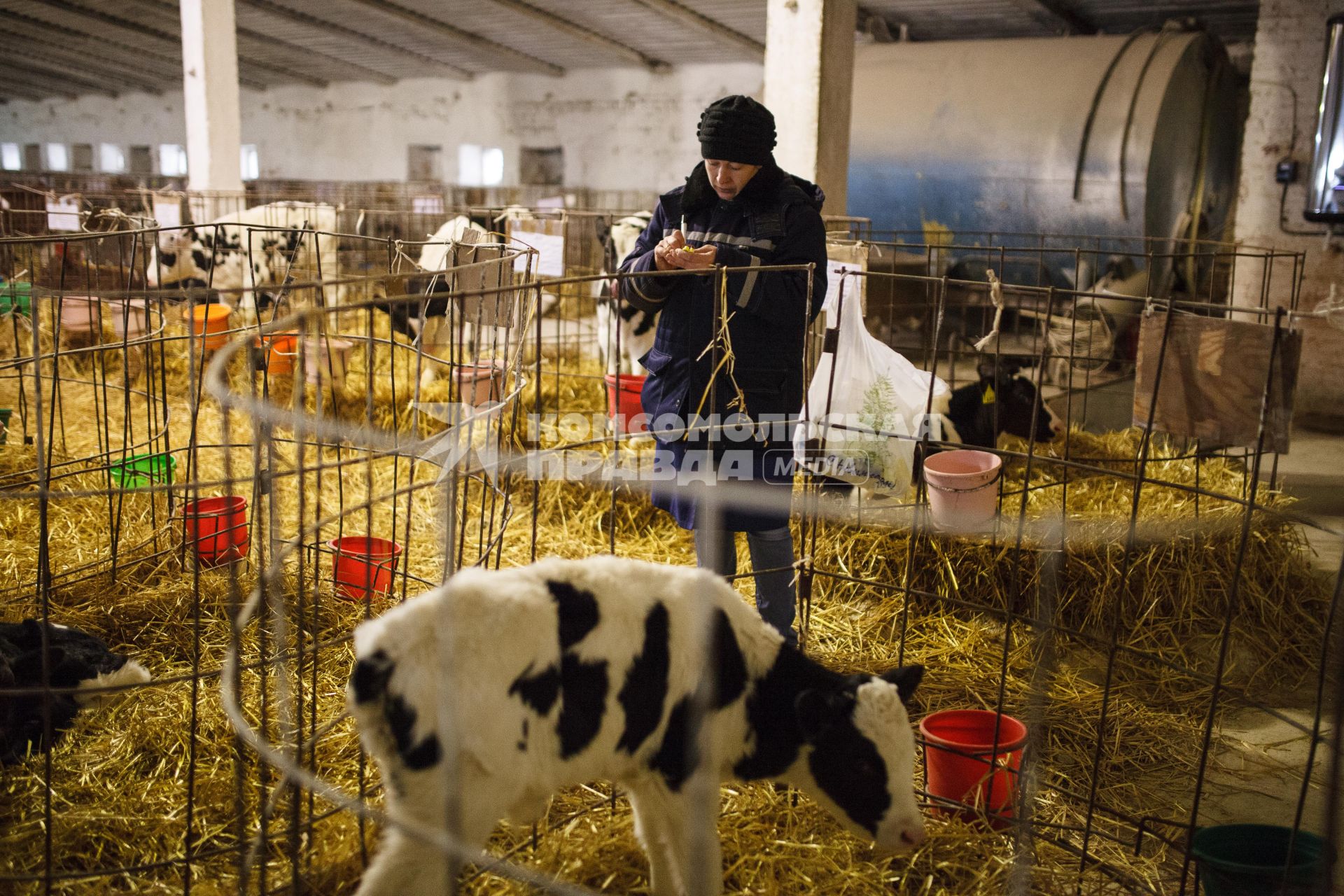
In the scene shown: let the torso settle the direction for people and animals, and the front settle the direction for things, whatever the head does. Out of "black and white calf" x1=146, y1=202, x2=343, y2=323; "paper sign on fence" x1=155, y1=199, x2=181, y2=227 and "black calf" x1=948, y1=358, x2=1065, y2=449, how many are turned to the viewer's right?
1

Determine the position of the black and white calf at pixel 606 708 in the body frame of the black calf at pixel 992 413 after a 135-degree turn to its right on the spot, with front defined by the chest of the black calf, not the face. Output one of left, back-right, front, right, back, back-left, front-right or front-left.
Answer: front-left

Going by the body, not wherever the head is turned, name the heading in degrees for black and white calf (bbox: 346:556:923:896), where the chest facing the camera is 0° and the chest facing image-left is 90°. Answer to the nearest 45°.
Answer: approximately 270°

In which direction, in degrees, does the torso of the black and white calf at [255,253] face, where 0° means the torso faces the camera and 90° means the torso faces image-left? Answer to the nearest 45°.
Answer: approximately 90°

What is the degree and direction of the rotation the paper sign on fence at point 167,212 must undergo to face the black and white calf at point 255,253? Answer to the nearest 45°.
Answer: approximately 45° to its left

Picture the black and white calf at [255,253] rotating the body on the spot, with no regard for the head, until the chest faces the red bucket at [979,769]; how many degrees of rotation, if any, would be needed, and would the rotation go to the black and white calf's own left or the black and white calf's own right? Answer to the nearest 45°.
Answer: approximately 90° to the black and white calf's own left

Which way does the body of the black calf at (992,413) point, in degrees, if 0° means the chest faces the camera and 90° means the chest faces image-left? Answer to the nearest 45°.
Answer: approximately 270°

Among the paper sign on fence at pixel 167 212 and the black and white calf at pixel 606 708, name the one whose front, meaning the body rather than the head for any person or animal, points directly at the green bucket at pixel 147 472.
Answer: the paper sign on fence

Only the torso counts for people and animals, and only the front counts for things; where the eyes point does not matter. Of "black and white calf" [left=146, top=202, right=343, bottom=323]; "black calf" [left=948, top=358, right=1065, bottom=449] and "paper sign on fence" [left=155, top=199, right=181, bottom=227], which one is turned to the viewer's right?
the black calf

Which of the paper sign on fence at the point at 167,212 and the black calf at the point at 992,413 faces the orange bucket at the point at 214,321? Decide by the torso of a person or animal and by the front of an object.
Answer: the paper sign on fence

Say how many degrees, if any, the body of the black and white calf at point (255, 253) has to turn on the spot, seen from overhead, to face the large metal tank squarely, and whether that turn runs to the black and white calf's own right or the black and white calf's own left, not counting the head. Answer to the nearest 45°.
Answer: approximately 180°

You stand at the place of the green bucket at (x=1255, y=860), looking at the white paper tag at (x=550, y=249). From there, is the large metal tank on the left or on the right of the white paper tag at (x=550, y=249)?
right

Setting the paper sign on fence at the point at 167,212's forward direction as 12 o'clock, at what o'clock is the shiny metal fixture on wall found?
The shiny metal fixture on wall is roughly at 10 o'clock from the paper sign on fence.

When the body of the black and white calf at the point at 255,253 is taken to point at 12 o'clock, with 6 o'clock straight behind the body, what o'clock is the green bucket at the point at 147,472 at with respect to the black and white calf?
The green bucket is roughly at 9 o'clock from the black and white calf.

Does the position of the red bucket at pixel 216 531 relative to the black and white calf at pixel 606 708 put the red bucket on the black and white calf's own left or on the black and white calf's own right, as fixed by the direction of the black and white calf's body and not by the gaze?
on the black and white calf's own left
